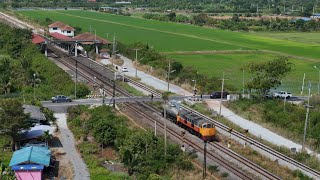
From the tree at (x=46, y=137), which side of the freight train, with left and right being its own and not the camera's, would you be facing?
right

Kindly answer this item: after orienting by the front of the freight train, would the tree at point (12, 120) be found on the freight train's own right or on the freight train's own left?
on the freight train's own right

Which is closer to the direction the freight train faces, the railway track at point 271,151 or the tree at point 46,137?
the railway track

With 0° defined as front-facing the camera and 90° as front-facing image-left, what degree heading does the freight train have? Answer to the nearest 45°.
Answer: approximately 315°

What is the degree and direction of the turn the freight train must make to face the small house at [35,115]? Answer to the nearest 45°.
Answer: approximately 135° to its right

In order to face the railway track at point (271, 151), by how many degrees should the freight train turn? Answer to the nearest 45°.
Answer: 0° — it already faces it
